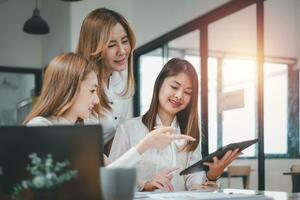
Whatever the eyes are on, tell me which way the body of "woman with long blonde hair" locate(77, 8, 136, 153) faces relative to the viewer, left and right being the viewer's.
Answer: facing the viewer and to the right of the viewer

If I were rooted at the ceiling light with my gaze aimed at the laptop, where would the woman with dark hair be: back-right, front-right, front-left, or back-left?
front-left

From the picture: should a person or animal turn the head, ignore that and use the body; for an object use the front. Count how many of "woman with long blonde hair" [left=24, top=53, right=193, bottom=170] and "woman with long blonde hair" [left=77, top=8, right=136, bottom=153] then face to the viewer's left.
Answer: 0

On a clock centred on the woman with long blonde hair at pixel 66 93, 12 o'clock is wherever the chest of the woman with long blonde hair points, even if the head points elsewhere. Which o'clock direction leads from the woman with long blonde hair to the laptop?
The laptop is roughly at 3 o'clock from the woman with long blonde hair.

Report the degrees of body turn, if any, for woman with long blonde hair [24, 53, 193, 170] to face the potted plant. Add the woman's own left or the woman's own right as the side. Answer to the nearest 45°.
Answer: approximately 90° to the woman's own right

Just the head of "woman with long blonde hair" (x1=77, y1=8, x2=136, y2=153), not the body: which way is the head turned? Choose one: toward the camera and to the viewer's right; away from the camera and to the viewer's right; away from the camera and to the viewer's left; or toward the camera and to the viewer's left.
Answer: toward the camera and to the viewer's right

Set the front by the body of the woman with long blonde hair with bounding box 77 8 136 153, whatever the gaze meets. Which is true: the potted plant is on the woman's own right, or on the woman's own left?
on the woman's own right

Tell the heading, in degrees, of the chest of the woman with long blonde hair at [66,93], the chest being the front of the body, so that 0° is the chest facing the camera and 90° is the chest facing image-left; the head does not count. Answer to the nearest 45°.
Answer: approximately 270°
